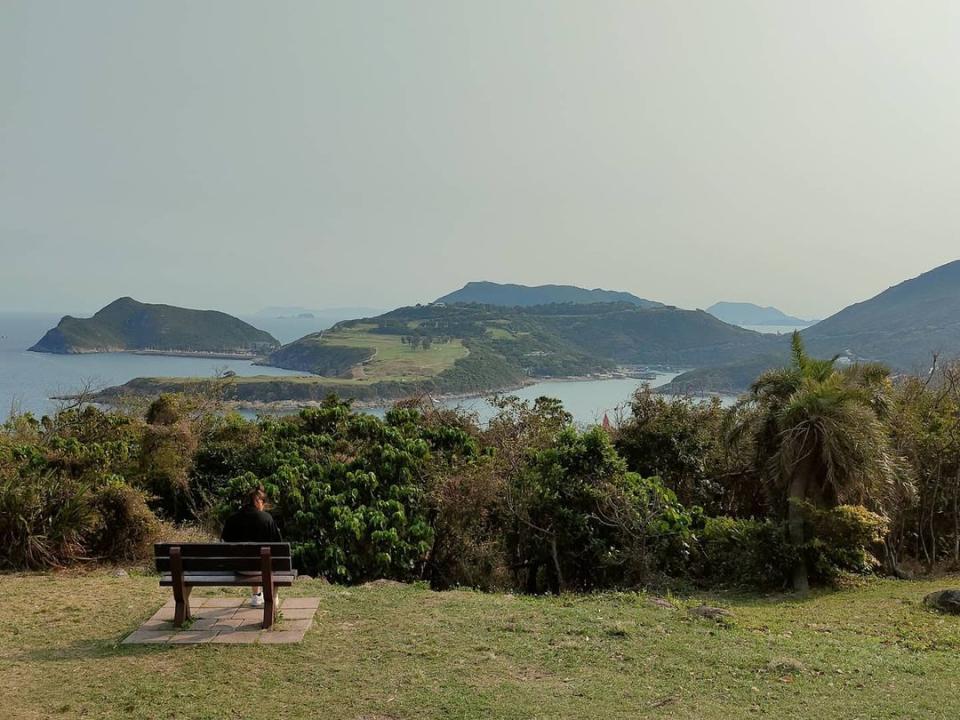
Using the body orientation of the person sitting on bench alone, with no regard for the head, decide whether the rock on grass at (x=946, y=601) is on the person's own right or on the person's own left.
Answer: on the person's own right

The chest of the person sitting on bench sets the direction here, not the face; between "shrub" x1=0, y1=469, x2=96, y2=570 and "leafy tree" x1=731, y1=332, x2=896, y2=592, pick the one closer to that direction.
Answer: the shrub

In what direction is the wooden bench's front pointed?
away from the camera

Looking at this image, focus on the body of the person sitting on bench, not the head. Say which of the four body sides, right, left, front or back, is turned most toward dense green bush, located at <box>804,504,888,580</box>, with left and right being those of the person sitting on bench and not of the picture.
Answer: right

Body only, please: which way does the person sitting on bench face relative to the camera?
away from the camera
